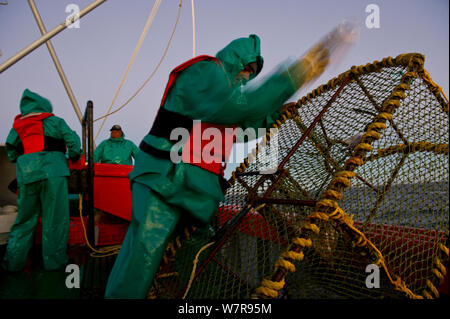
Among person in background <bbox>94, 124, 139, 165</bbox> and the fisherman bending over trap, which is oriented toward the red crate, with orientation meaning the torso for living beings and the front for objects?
the person in background

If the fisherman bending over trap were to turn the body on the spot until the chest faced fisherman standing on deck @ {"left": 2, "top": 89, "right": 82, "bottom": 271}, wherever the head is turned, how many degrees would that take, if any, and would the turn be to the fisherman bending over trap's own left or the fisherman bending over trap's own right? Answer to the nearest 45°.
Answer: approximately 135° to the fisherman bending over trap's own left

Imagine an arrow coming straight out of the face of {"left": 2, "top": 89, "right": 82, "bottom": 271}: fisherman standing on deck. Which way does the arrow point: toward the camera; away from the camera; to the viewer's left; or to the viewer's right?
away from the camera

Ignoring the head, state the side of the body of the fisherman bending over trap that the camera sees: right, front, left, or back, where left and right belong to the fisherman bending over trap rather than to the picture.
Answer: right

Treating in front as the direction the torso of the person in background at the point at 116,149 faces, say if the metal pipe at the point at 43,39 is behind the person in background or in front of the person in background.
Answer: in front

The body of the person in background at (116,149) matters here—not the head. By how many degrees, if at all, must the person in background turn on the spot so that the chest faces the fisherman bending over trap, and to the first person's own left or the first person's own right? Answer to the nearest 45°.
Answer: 0° — they already face them

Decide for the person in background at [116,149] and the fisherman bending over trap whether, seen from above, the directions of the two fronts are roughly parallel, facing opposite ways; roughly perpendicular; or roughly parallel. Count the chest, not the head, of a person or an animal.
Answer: roughly perpendicular

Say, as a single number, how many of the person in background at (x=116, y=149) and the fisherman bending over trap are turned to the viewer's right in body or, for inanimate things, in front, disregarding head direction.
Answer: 1

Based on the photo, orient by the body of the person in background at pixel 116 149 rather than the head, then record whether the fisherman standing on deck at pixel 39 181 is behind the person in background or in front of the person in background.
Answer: in front

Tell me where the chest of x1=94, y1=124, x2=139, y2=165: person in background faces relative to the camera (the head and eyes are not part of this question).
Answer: toward the camera
